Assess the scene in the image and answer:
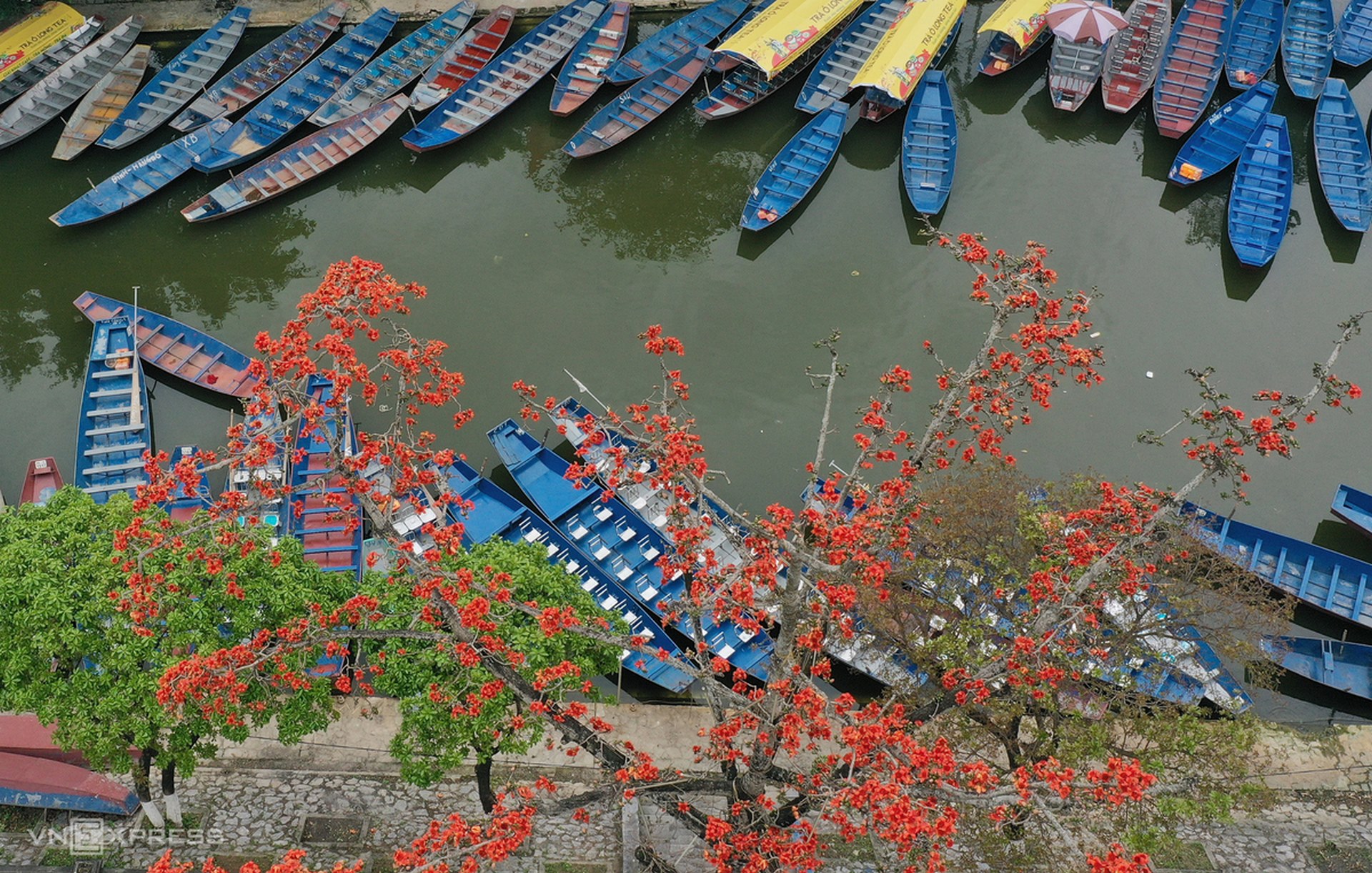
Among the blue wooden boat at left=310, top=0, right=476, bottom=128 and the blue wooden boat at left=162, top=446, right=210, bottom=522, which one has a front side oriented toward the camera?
the blue wooden boat at left=162, top=446, right=210, bottom=522

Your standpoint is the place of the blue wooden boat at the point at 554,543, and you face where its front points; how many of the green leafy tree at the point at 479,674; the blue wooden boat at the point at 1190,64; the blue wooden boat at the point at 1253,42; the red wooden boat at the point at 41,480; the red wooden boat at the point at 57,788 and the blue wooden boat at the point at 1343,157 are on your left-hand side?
3

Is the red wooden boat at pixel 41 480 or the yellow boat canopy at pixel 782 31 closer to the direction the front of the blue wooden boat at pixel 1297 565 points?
the yellow boat canopy

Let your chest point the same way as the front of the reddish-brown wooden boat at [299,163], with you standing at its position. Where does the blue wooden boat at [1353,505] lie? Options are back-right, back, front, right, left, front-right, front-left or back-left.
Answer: right

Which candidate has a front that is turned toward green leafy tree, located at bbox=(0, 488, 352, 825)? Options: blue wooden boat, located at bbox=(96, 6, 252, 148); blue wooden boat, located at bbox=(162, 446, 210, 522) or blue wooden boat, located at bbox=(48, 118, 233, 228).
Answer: blue wooden boat, located at bbox=(162, 446, 210, 522)

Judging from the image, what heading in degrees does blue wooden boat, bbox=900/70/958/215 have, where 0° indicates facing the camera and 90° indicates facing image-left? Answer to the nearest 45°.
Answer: approximately 180°

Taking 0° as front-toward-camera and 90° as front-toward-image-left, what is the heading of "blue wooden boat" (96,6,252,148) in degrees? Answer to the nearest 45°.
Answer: approximately 225°

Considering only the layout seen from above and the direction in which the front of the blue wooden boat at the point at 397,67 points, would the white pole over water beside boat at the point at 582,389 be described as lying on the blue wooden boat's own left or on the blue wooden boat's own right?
on the blue wooden boat's own right

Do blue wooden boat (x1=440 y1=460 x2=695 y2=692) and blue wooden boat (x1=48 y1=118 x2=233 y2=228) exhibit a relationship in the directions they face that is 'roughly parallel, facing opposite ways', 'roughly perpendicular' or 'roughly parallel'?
roughly perpendicular

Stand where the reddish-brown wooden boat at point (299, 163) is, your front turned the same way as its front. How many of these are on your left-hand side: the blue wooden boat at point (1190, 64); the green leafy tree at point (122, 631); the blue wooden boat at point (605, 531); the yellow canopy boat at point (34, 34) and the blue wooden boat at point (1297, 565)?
1
